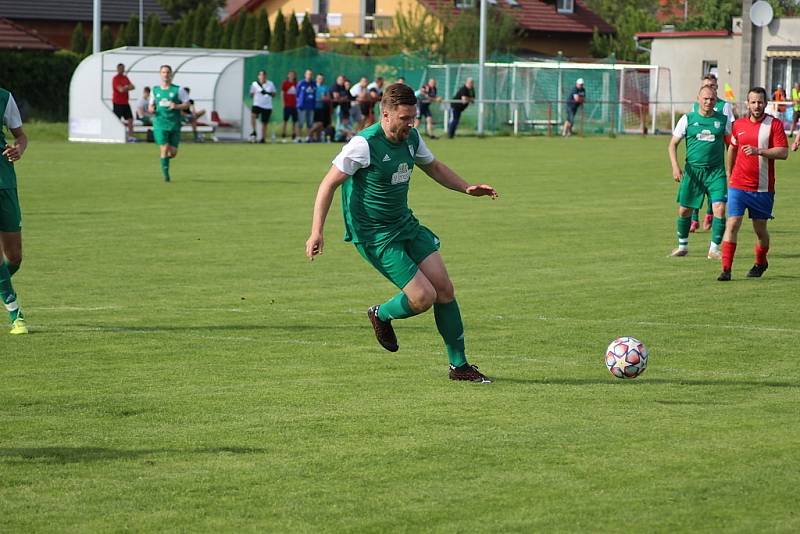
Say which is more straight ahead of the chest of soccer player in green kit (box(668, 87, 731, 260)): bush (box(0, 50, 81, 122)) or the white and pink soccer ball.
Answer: the white and pink soccer ball

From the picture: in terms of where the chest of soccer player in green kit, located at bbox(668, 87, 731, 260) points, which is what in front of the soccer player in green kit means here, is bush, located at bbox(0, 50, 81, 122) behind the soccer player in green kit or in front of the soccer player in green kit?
behind

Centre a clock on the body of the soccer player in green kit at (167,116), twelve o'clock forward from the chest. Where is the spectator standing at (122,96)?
The spectator standing is roughly at 6 o'clock from the soccer player in green kit.

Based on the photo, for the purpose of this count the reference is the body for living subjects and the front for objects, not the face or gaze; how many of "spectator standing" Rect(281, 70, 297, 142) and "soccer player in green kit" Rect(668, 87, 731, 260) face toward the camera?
2

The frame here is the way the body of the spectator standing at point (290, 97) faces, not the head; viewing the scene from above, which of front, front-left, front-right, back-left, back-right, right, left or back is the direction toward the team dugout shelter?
right

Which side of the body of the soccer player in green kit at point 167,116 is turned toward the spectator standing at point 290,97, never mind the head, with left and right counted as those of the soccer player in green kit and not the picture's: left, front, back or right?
back

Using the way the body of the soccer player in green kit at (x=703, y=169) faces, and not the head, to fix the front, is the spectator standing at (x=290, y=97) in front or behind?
behind

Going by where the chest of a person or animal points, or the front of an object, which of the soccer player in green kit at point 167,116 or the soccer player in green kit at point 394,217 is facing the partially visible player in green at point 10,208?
the soccer player in green kit at point 167,116

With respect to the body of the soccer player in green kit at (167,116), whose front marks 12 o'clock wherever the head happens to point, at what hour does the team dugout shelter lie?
The team dugout shelter is roughly at 6 o'clock from the soccer player in green kit.
